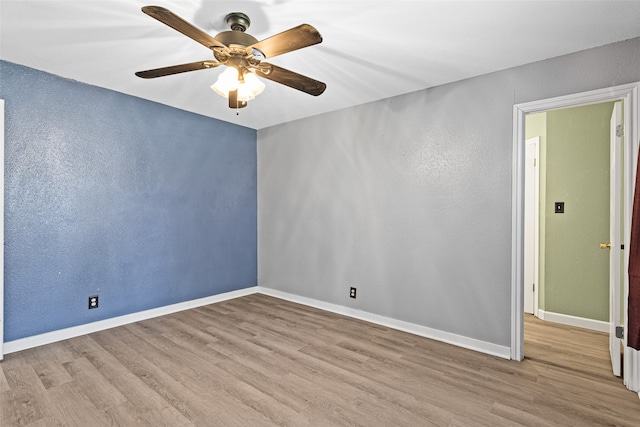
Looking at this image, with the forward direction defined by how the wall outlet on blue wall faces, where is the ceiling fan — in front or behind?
in front

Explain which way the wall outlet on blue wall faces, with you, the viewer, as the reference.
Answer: facing the viewer

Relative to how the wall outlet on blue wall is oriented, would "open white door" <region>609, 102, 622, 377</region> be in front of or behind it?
in front
